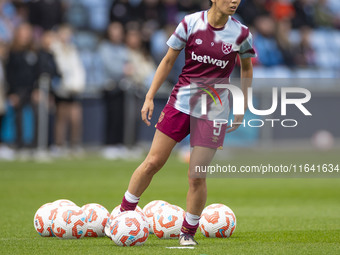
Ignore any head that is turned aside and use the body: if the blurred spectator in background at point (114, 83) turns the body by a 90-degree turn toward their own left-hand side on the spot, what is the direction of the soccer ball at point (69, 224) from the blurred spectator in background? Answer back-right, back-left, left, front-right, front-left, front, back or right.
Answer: back-right

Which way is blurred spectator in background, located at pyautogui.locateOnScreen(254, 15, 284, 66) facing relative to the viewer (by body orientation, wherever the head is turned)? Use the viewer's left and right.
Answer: facing the viewer

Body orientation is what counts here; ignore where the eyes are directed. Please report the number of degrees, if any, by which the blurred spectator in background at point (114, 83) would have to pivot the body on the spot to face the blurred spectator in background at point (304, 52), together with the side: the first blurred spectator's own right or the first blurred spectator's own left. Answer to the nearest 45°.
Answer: approximately 90° to the first blurred spectator's own left

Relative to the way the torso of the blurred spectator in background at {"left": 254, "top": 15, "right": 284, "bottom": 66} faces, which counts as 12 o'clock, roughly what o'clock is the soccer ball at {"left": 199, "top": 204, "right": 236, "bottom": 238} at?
The soccer ball is roughly at 12 o'clock from the blurred spectator in background.

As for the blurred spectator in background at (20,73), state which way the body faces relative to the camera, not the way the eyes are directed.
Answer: toward the camera

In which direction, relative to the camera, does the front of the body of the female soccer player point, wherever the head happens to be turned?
toward the camera

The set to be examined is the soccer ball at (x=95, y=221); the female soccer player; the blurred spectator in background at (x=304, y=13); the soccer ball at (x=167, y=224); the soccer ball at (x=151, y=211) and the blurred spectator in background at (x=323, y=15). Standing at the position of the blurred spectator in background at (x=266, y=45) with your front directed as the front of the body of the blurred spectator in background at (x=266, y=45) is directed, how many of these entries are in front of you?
4

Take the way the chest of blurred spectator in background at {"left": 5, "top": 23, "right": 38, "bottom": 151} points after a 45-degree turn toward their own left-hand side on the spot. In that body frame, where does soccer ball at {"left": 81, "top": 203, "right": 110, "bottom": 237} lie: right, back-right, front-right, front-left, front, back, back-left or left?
front-right

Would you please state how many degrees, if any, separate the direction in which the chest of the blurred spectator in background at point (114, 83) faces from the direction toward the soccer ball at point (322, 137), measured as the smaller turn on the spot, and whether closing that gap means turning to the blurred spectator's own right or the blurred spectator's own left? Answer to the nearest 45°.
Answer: approximately 45° to the blurred spectator's own left

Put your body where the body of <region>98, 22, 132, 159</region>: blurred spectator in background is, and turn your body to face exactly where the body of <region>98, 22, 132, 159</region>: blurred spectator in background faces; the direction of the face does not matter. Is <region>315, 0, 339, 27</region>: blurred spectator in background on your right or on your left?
on your left

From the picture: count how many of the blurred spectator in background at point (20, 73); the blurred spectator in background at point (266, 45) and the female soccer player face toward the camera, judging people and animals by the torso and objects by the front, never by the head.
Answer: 3
